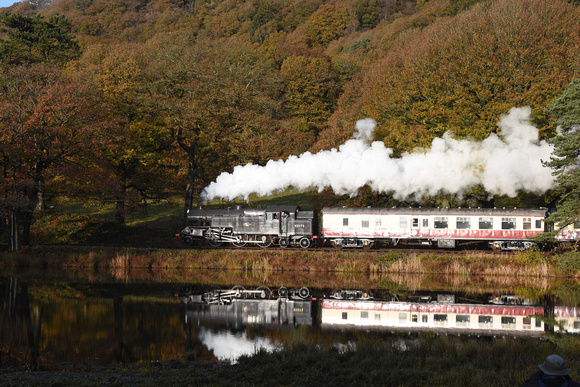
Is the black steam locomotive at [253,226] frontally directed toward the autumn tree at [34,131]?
yes

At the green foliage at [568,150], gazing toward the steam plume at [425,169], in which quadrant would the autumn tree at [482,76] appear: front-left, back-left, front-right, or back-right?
front-right

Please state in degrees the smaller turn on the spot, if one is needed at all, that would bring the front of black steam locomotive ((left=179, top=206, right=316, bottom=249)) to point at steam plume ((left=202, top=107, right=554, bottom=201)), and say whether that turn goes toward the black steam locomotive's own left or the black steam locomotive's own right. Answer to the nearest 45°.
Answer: approximately 180°

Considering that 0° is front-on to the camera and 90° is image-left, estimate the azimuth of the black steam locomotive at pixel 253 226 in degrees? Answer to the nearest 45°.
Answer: approximately 90°

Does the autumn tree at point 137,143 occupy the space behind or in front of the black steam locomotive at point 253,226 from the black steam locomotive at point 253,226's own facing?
in front

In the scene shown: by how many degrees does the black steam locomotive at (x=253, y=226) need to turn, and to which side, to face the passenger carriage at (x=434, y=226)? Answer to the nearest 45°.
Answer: approximately 180°
